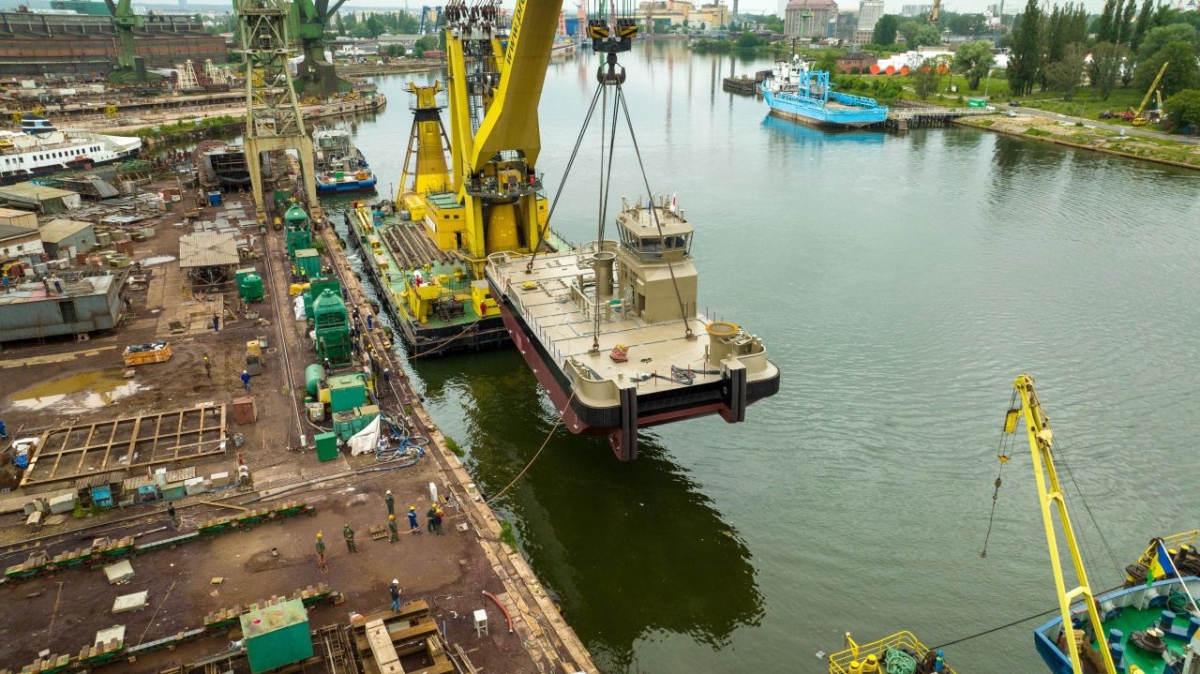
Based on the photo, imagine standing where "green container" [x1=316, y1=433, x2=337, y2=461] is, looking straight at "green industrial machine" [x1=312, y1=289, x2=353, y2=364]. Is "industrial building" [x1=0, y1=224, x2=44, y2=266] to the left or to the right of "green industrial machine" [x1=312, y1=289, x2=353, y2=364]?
left
